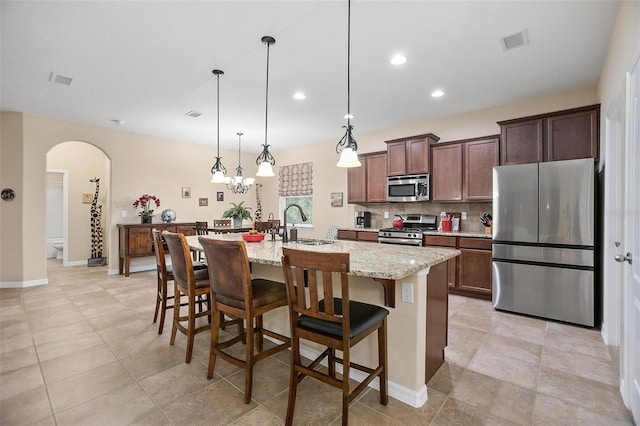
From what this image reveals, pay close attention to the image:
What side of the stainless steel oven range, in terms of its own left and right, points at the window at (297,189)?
right

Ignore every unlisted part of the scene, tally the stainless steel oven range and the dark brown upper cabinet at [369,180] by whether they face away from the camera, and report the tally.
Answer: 0

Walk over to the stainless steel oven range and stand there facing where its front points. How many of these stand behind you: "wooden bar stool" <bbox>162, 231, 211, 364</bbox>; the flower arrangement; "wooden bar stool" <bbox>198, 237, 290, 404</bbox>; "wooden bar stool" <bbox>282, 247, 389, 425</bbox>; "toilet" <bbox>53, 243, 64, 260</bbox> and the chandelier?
0

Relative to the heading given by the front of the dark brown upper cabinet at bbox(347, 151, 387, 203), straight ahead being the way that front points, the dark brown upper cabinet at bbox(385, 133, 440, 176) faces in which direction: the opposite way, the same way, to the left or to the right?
the same way

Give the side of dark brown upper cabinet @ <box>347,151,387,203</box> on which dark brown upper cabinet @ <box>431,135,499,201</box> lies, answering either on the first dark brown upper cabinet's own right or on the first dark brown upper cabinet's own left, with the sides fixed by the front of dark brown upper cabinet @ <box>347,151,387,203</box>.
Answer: on the first dark brown upper cabinet's own left

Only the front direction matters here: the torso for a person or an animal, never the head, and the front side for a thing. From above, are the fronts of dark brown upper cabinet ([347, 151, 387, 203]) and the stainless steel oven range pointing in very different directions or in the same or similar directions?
same or similar directions

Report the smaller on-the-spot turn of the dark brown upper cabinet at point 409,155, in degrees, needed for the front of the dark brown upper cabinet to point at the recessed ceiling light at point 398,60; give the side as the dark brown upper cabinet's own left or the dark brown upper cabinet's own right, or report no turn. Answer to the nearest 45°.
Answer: approximately 45° to the dark brown upper cabinet's own left

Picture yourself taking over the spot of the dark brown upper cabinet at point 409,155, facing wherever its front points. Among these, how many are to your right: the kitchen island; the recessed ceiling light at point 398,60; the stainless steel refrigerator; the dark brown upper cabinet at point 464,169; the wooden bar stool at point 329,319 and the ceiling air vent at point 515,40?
0

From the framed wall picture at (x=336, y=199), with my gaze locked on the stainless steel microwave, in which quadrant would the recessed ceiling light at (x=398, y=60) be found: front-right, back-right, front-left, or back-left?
front-right

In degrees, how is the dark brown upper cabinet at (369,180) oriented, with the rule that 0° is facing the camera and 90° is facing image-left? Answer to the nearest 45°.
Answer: approximately 45°

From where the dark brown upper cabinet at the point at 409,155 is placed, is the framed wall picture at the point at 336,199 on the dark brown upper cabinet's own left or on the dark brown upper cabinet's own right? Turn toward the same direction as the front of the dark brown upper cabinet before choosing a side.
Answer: on the dark brown upper cabinet's own right

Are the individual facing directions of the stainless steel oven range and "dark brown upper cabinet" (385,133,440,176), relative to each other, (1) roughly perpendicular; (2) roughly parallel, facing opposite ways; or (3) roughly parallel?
roughly parallel

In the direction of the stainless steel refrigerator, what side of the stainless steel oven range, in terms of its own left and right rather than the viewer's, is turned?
left

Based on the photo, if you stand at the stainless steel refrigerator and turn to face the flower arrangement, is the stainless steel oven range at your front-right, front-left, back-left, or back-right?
front-right

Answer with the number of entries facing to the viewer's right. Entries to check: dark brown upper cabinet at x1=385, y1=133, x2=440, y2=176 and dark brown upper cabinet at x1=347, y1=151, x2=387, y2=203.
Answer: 0

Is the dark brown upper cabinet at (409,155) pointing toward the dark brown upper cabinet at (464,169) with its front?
no

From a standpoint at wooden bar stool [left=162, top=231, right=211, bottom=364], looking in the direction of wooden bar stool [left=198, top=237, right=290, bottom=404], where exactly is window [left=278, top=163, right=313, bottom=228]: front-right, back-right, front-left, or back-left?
back-left

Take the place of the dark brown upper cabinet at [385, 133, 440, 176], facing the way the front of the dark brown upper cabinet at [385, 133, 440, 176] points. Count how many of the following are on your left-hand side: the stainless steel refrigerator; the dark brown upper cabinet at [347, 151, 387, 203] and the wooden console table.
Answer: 1

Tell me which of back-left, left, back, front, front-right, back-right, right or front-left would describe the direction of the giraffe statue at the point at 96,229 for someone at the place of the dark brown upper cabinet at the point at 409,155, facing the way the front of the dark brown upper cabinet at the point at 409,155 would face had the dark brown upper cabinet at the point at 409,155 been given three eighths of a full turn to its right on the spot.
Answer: left

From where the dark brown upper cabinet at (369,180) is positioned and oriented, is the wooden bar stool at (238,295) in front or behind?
in front

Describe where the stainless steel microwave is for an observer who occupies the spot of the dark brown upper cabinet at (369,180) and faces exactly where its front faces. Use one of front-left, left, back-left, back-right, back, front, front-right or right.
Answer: left
